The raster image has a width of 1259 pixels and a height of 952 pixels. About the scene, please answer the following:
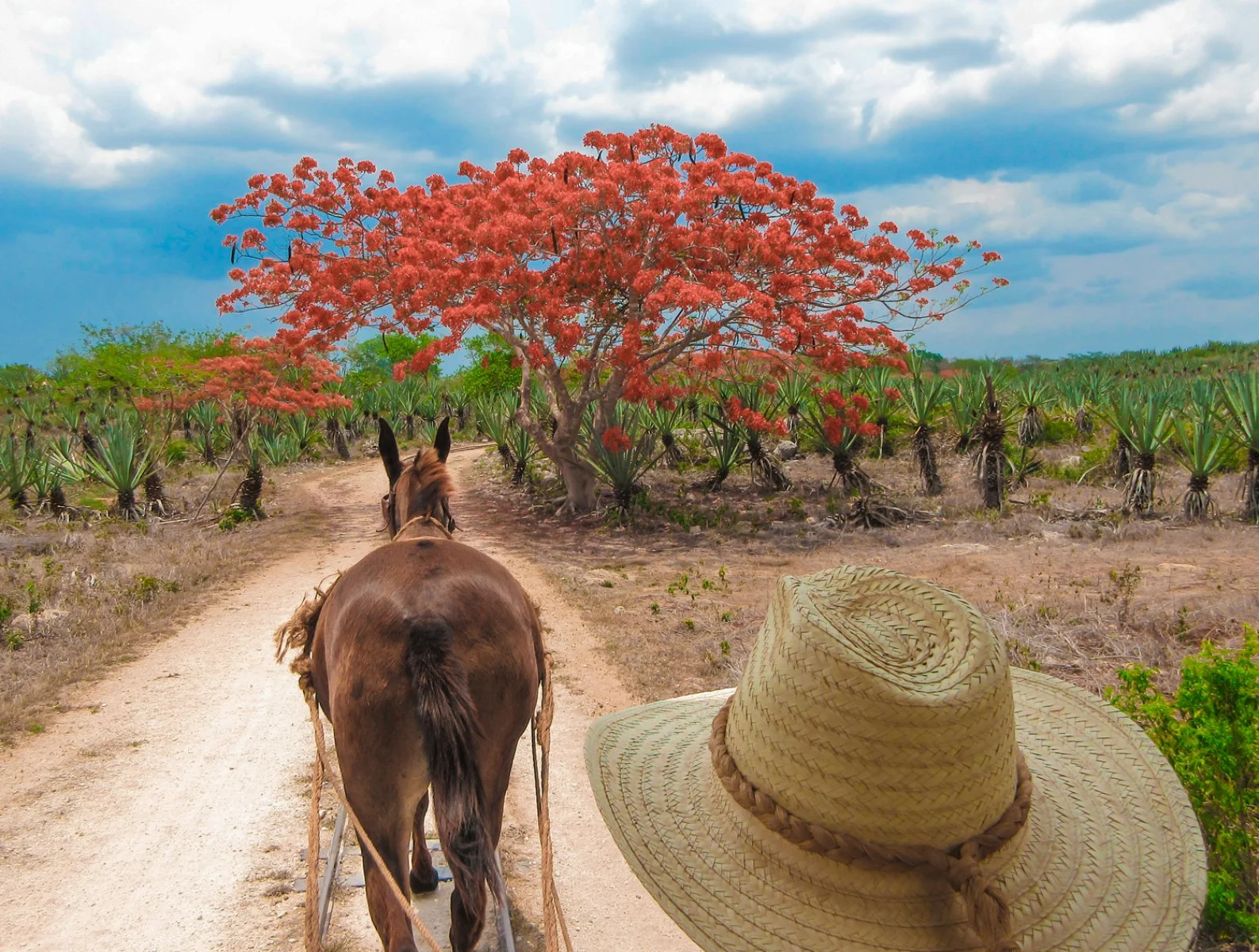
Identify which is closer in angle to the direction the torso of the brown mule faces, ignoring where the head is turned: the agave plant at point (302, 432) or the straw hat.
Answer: the agave plant

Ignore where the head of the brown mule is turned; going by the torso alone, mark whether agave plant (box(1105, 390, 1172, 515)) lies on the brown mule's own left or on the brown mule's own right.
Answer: on the brown mule's own right

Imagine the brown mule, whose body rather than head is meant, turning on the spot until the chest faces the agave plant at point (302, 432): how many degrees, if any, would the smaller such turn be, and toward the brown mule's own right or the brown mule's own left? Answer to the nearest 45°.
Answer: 0° — it already faces it

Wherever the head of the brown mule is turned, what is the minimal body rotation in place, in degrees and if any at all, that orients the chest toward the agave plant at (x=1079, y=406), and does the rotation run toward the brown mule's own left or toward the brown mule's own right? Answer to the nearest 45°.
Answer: approximately 45° to the brown mule's own right

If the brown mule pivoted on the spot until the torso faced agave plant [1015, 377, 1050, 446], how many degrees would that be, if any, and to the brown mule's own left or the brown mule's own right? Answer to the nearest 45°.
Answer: approximately 45° to the brown mule's own right

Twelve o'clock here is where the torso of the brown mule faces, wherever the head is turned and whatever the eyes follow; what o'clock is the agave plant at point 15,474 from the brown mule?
The agave plant is roughly at 11 o'clock from the brown mule.

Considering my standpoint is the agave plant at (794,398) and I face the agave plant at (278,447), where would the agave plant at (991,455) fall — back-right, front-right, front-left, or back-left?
back-left

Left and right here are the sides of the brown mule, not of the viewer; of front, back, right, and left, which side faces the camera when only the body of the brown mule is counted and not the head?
back

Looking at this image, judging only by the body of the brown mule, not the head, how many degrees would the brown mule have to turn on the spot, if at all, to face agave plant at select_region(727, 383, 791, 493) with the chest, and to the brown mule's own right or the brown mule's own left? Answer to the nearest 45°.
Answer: approximately 45° to the brown mule's own right

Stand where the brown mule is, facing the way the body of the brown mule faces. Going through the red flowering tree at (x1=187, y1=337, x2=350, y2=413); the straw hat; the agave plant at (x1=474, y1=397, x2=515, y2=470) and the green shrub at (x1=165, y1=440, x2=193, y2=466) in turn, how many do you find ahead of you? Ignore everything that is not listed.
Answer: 3

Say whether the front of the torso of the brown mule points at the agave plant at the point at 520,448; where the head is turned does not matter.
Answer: yes

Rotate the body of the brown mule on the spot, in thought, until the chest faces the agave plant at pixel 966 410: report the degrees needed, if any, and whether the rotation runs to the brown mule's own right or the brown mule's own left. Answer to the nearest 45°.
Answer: approximately 45° to the brown mule's own right
